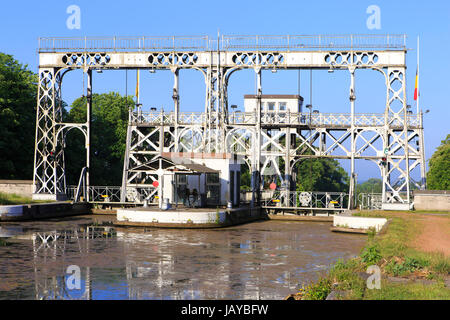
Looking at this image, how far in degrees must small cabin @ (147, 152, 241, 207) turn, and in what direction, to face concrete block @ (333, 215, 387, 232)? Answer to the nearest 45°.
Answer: approximately 45° to its left

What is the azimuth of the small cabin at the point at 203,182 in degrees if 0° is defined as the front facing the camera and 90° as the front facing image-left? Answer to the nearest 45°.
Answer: approximately 0°
